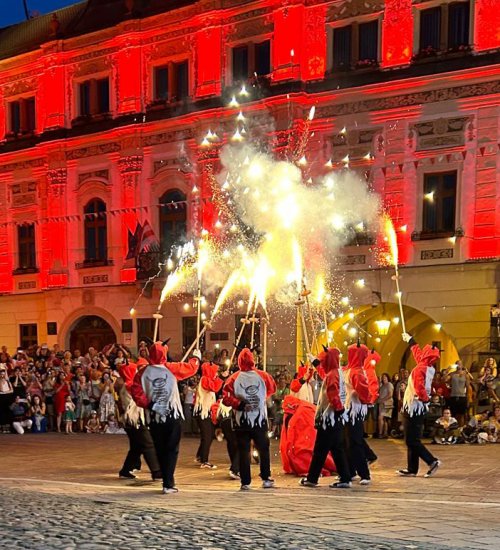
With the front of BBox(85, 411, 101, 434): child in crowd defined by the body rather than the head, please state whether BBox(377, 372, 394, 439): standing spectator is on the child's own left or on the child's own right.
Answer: on the child's own left

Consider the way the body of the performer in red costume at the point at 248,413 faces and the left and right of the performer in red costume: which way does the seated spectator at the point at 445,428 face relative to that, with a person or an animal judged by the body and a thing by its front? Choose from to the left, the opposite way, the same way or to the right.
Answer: the opposite way

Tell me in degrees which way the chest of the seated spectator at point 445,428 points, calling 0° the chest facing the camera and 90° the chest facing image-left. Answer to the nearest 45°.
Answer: approximately 0°

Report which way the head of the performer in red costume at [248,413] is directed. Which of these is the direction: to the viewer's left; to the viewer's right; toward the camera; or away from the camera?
away from the camera

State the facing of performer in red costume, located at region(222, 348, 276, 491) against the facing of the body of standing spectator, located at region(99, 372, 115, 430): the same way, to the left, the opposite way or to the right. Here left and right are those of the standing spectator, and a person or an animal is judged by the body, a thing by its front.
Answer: the opposite way
